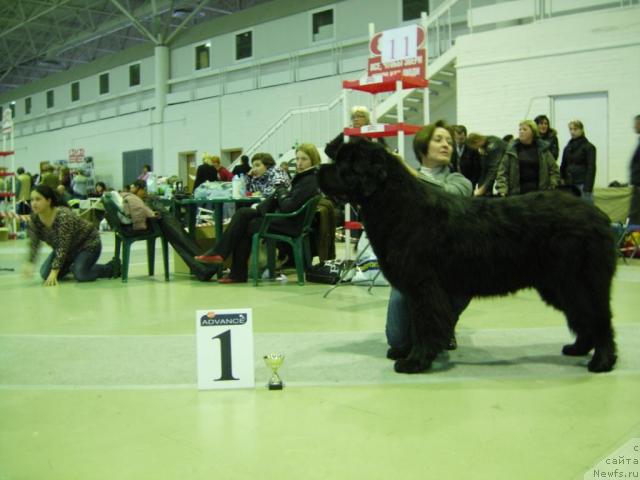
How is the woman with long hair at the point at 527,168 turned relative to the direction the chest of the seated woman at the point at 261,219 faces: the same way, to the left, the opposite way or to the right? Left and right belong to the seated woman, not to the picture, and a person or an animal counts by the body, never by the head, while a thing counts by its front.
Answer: to the left

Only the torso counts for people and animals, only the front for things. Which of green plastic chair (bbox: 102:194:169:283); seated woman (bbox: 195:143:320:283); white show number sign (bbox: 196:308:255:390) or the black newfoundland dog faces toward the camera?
the white show number sign

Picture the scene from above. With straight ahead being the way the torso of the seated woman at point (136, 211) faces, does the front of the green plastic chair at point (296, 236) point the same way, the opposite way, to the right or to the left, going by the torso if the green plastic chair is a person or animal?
the opposite way

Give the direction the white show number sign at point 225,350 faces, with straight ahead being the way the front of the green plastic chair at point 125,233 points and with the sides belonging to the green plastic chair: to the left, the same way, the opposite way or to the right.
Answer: to the right

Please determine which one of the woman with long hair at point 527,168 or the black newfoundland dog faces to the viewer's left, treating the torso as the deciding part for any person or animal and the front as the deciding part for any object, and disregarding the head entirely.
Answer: the black newfoundland dog

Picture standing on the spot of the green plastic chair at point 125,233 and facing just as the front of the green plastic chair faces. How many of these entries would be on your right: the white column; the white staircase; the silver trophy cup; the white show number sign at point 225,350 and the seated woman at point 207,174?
2

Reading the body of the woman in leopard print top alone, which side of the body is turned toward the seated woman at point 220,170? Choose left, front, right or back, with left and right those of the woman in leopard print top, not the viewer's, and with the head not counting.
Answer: back

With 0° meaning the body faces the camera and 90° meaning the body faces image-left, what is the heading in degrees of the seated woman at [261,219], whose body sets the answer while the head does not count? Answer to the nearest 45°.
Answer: approximately 90°

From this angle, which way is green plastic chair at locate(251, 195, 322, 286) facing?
to the viewer's left

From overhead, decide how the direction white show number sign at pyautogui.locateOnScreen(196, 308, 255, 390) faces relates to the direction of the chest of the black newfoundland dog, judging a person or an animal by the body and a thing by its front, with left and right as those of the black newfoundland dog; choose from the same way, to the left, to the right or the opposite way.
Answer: to the left

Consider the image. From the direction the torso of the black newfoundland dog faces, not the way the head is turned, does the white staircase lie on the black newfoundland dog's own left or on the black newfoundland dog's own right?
on the black newfoundland dog's own right

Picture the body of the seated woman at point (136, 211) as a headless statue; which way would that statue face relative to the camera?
to the viewer's right

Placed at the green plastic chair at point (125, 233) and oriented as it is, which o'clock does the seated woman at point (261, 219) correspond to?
The seated woman is roughly at 1 o'clock from the green plastic chair.
